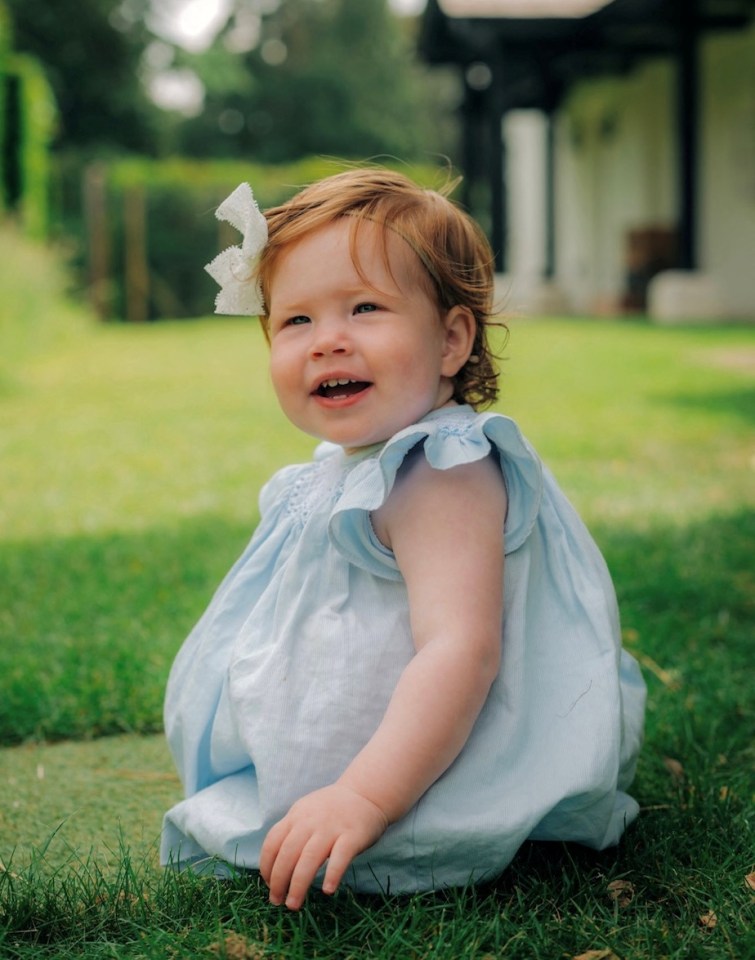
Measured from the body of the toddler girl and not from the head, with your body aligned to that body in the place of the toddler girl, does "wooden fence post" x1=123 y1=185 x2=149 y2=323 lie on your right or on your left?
on your right

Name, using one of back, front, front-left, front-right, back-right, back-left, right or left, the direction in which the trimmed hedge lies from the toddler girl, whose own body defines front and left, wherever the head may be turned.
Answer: back-right

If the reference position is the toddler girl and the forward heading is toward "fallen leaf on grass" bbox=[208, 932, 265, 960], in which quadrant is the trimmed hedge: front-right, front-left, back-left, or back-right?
back-right

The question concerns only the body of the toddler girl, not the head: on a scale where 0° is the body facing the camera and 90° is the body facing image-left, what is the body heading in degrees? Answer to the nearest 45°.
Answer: approximately 45°

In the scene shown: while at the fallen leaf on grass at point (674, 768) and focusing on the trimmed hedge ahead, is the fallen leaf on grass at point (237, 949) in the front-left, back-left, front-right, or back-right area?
back-left

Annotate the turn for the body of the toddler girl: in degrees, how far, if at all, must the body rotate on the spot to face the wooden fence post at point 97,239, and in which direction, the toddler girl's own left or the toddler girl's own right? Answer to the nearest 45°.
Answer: approximately 135° to the toddler girl's own right
